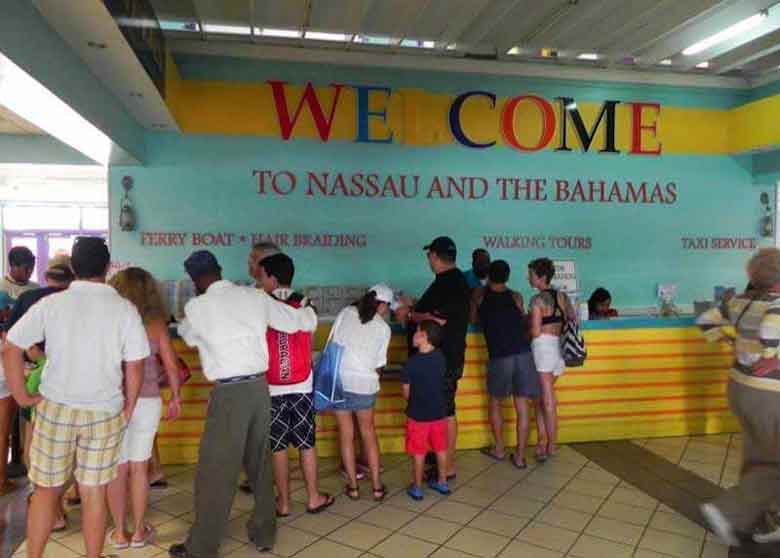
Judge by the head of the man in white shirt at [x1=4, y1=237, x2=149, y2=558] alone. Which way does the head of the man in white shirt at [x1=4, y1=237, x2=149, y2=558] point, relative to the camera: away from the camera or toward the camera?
away from the camera

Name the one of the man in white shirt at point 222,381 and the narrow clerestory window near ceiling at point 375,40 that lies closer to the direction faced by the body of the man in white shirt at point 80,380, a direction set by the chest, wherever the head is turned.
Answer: the narrow clerestory window near ceiling

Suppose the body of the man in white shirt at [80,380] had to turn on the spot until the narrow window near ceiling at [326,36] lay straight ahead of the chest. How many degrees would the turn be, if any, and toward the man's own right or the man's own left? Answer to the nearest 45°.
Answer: approximately 45° to the man's own right

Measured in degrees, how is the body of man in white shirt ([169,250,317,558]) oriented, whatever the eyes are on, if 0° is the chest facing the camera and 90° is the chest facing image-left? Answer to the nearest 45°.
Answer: approximately 135°

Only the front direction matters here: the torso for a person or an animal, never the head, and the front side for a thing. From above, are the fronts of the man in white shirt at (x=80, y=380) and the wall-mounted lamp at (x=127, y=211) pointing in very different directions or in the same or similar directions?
very different directions

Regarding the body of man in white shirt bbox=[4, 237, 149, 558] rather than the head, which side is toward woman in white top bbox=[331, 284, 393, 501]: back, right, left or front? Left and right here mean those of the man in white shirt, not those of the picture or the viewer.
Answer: right

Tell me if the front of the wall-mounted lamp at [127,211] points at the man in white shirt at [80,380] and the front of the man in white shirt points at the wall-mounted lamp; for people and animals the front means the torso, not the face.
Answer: yes

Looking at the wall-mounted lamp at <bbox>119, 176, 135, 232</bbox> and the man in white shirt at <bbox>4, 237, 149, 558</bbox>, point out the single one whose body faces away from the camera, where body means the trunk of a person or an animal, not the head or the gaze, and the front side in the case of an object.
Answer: the man in white shirt

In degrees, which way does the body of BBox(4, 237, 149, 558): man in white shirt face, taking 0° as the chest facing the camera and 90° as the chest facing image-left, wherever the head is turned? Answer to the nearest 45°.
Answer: approximately 180°

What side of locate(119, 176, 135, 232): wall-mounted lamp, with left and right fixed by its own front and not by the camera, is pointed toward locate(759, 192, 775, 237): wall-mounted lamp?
left
